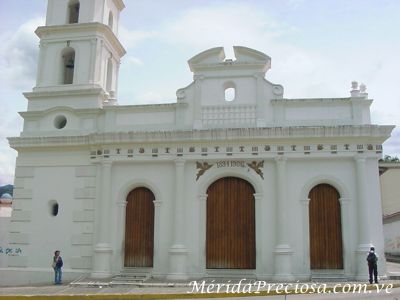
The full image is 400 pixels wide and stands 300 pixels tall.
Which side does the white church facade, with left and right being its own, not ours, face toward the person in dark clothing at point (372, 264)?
left

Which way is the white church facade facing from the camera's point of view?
toward the camera
